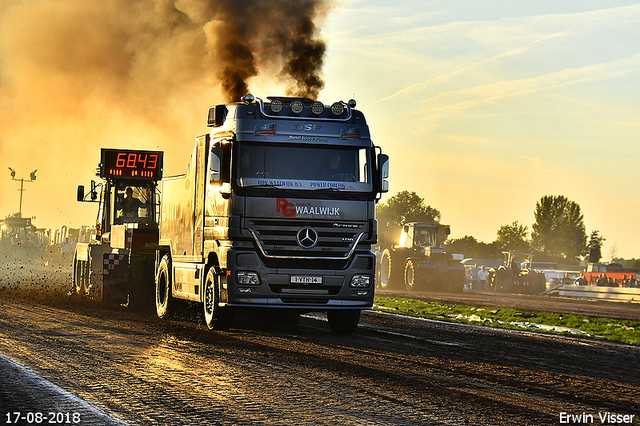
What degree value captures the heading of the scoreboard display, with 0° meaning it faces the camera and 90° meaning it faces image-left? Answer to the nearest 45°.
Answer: approximately 0°
